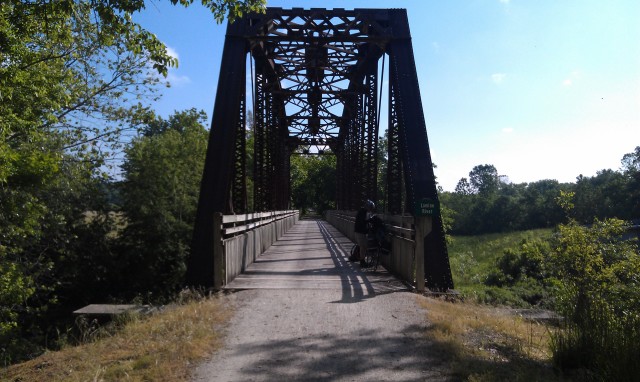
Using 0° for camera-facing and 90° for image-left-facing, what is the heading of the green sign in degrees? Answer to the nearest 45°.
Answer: approximately 0°

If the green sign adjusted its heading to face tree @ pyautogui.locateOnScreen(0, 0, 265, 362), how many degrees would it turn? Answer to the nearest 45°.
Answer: approximately 90° to its right

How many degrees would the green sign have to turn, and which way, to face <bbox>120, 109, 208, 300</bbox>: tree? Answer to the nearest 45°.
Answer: approximately 135° to its right
